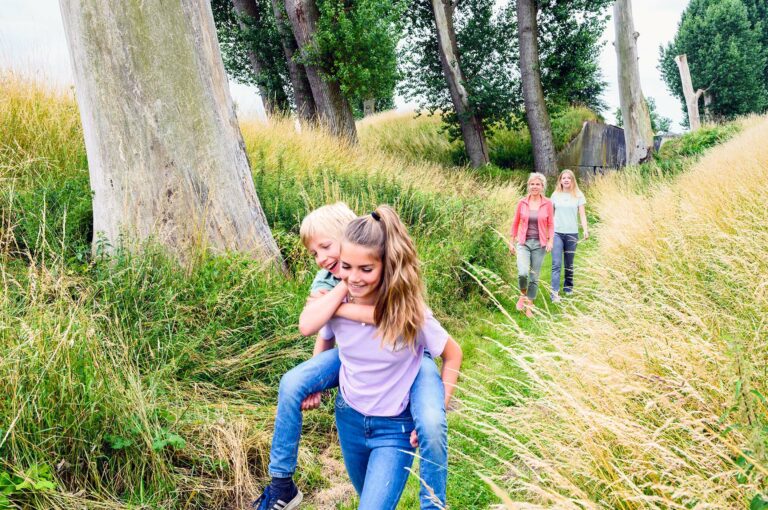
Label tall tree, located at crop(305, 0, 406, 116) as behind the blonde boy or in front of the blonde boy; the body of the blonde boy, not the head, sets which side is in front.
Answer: behind

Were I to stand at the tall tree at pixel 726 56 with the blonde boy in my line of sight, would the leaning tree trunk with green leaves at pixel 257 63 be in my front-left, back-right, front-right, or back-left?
front-right

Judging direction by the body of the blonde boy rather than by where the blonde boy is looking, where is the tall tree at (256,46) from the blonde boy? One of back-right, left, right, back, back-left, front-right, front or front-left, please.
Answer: back

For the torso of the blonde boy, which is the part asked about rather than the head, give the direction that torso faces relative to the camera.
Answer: toward the camera

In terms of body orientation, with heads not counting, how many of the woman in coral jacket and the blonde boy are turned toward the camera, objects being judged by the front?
2

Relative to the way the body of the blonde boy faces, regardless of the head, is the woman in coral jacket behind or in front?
behind

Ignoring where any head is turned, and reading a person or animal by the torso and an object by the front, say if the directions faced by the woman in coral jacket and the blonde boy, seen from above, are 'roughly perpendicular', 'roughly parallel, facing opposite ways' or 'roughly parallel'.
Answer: roughly parallel

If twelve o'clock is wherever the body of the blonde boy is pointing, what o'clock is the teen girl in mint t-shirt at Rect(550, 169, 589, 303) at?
The teen girl in mint t-shirt is roughly at 7 o'clock from the blonde boy.

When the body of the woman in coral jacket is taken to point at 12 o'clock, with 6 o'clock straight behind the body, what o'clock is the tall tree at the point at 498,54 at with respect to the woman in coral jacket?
The tall tree is roughly at 6 o'clock from the woman in coral jacket.

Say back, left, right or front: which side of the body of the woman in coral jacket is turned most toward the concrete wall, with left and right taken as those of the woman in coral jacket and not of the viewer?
back

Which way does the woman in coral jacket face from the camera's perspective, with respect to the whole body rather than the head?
toward the camera
